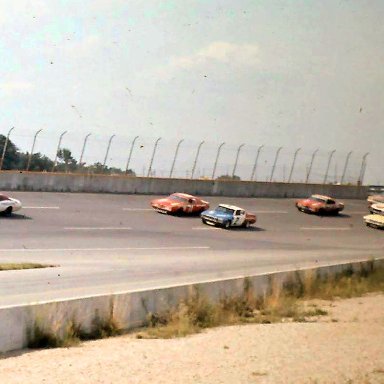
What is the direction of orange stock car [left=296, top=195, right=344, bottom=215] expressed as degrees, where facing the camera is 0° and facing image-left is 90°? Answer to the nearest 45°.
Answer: approximately 45°

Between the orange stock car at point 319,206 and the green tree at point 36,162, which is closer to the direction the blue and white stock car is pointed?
the green tree

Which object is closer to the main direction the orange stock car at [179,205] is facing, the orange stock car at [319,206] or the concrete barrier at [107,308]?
the concrete barrier

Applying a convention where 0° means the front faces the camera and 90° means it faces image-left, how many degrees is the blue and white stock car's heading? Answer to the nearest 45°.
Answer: approximately 45°

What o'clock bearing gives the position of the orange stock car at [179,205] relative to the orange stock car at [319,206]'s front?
the orange stock car at [179,205] is roughly at 12 o'clock from the orange stock car at [319,206].

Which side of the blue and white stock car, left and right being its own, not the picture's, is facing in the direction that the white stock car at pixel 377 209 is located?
back

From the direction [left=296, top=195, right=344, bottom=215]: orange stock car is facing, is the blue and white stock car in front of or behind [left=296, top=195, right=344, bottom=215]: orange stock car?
in front

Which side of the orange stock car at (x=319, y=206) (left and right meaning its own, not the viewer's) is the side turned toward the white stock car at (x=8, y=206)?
front

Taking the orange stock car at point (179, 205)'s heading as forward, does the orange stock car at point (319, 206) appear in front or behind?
behind
